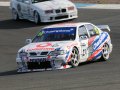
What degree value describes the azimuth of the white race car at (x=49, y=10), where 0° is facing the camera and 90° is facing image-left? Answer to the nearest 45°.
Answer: approximately 315°
